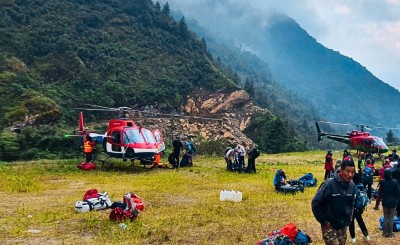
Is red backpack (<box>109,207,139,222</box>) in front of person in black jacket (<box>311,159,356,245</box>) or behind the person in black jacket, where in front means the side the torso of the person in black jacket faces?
behind

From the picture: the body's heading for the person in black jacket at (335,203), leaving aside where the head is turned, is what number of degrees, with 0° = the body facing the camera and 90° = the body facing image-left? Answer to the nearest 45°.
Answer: approximately 315°

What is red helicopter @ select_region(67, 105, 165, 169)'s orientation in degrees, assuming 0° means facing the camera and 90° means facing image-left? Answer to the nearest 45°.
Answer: approximately 315°

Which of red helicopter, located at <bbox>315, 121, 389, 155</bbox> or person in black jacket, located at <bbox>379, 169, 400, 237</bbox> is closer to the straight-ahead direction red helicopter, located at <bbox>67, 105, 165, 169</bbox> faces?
the person in black jacket

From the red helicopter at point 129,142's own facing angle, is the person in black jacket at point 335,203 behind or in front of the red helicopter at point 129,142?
in front

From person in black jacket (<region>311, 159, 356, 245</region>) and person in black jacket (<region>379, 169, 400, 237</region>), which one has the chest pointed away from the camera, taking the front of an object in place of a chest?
person in black jacket (<region>379, 169, 400, 237</region>)

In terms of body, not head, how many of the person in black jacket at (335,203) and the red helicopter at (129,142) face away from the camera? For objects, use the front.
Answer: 0

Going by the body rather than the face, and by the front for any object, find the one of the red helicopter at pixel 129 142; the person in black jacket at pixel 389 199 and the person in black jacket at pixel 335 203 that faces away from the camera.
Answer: the person in black jacket at pixel 389 199

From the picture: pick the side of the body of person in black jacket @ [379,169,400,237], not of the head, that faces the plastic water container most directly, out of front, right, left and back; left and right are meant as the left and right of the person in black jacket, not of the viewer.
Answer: left

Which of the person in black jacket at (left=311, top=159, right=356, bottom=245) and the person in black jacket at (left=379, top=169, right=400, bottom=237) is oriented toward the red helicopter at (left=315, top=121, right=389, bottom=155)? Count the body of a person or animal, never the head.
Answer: the person in black jacket at (left=379, top=169, right=400, bottom=237)

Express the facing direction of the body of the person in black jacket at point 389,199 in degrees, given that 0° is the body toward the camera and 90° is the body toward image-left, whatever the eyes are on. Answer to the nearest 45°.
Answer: approximately 180°

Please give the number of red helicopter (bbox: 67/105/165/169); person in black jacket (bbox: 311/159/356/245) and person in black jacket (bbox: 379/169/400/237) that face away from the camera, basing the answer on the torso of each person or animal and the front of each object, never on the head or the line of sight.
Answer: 1
